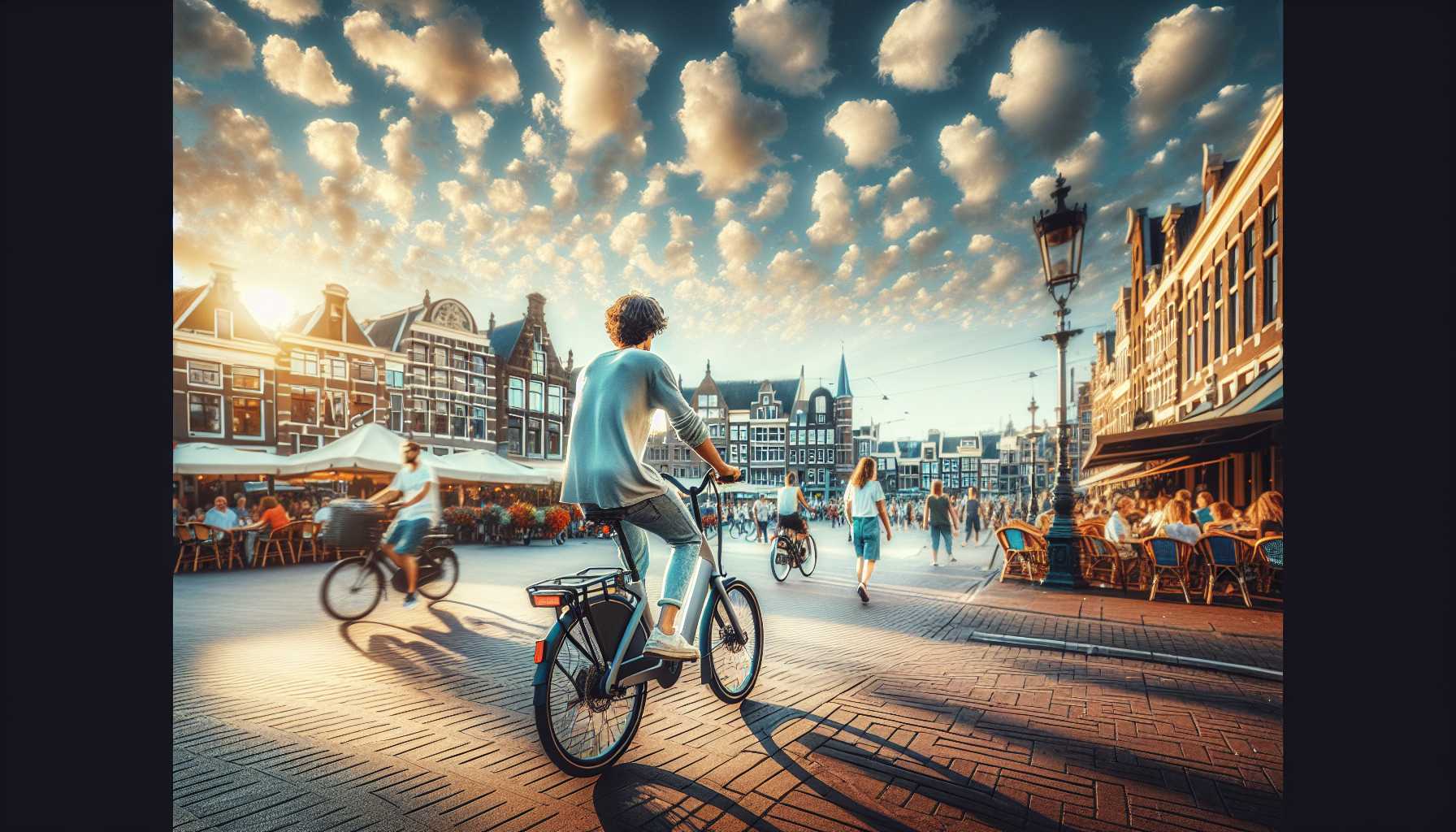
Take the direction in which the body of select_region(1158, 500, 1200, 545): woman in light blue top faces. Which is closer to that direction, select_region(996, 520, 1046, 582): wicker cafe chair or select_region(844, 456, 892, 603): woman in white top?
the wicker cafe chair

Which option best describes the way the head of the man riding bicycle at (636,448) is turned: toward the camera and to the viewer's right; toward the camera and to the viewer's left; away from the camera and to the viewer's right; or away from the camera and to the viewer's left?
away from the camera and to the viewer's right

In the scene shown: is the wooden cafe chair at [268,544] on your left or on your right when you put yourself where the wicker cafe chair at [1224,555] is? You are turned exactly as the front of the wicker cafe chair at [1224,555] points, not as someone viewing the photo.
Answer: on your left

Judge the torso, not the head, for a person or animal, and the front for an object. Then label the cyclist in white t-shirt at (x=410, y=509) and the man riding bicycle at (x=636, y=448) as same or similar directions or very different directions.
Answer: very different directions

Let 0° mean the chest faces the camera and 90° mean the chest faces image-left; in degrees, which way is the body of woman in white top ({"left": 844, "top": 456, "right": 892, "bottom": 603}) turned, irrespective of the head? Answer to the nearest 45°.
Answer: approximately 180°

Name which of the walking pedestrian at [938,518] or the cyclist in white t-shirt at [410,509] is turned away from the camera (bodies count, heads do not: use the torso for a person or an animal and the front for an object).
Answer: the walking pedestrian

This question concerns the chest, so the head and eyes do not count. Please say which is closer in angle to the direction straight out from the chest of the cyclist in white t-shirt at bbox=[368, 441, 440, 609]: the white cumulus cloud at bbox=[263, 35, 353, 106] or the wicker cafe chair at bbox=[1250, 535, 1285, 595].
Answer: the white cumulus cloud

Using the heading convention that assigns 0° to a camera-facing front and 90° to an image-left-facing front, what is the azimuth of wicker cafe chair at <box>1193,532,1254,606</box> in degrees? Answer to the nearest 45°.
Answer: approximately 180°
